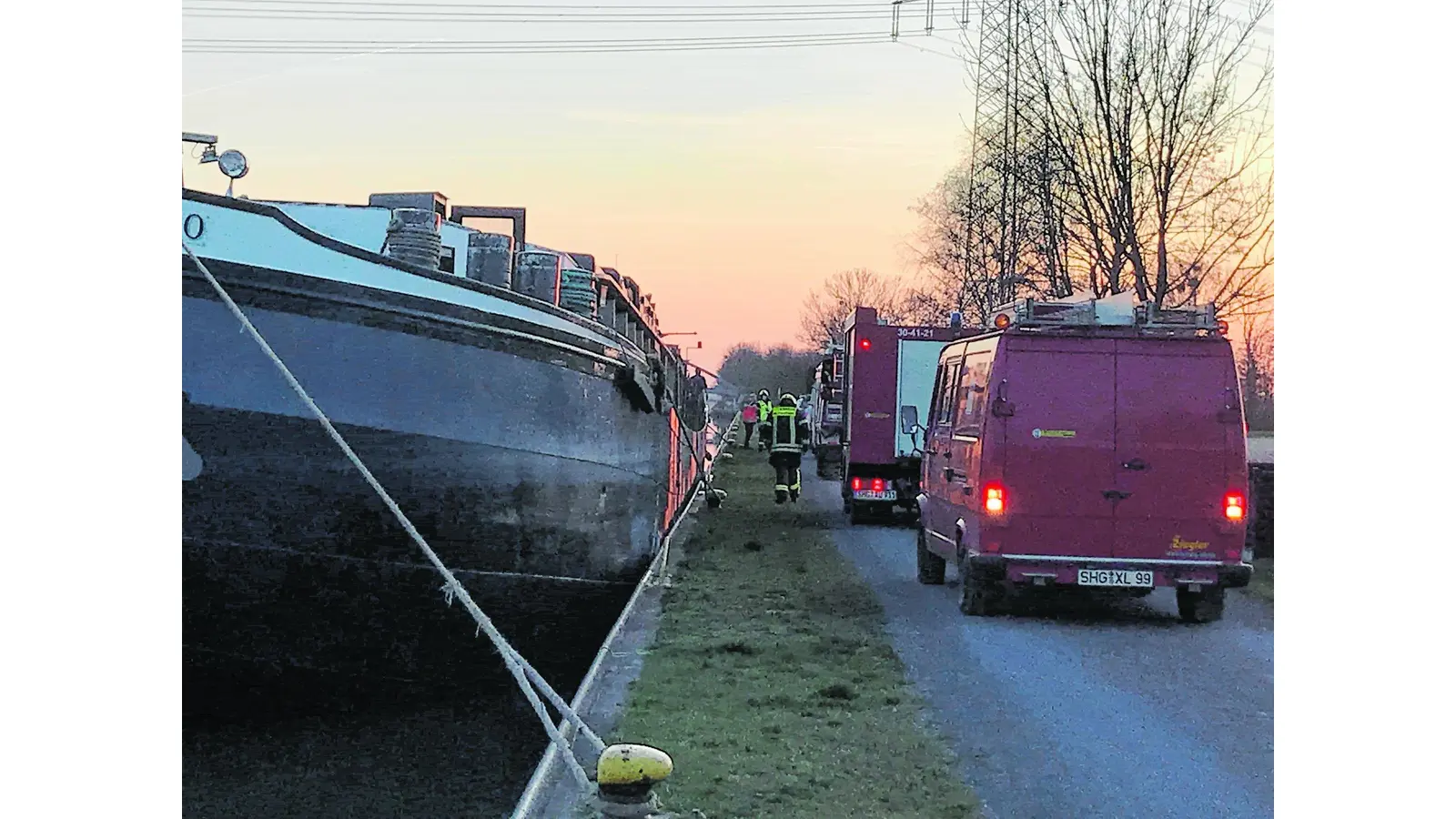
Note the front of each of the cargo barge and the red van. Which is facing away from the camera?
the red van

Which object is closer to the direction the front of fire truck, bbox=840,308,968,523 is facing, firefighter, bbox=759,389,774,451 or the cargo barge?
the firefighter

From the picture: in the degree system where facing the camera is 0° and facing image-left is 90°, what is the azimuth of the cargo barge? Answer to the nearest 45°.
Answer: approximately 45°

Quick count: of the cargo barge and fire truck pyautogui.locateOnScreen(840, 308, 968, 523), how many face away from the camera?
1

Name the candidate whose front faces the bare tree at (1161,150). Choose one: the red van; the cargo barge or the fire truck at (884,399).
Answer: the red van

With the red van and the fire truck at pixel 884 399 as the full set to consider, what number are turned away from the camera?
2

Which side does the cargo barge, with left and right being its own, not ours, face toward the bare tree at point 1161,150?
left

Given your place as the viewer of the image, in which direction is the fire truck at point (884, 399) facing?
facing away from the viewer

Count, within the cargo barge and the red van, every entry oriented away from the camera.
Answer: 1

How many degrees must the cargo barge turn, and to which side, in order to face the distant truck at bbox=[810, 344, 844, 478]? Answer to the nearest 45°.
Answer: approximately 180°

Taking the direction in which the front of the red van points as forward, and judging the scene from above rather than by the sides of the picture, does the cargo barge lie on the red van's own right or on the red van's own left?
on the red van's own left

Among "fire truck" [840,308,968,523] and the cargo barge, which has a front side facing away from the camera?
the fire truck

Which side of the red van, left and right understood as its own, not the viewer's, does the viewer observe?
back
